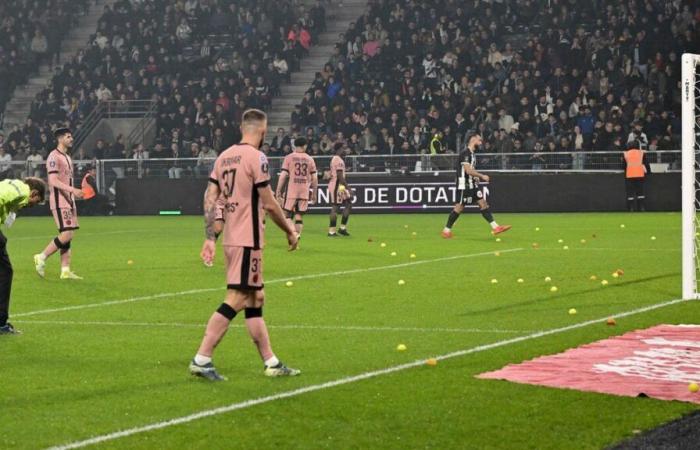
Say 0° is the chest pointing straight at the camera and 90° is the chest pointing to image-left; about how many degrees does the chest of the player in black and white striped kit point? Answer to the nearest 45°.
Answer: approximately 270°

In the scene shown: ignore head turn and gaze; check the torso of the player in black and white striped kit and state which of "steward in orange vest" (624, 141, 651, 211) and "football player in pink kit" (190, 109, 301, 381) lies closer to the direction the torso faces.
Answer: the steward in orange vest

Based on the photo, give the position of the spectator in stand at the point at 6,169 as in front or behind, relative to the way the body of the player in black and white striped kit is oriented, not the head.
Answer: behind

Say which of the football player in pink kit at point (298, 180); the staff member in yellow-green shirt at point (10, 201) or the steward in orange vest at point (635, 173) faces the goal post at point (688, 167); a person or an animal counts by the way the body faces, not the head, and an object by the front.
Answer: the staff member in yellow-green shirt

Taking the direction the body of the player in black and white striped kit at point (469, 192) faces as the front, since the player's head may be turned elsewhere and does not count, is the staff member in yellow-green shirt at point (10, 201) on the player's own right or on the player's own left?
on the player's own right

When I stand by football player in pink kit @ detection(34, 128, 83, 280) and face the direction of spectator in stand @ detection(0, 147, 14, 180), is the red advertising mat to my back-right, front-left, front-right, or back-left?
back-right

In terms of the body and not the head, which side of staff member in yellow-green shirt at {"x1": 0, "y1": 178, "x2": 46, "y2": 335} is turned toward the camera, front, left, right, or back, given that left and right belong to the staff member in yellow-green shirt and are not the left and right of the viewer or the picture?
right

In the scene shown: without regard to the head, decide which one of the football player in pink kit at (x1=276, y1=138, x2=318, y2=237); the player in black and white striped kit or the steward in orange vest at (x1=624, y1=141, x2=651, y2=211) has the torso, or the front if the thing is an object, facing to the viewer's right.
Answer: the player in black and white striped kit

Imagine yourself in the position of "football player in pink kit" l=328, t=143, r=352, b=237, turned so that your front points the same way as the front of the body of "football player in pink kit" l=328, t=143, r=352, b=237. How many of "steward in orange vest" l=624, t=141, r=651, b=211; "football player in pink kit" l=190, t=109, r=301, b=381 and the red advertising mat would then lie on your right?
2

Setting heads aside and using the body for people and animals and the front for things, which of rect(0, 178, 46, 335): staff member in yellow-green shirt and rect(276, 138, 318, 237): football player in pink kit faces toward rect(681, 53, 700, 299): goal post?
the staff member in yellow-green shirt

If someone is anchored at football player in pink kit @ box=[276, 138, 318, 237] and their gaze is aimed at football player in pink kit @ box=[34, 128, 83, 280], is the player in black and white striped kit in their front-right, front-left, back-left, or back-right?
back-left

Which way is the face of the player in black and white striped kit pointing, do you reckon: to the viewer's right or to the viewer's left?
to the viewer's right

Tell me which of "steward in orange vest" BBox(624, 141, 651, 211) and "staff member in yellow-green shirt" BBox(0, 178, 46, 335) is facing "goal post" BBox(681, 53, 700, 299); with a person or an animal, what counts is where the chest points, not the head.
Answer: the staff member in yellow-green shirt
